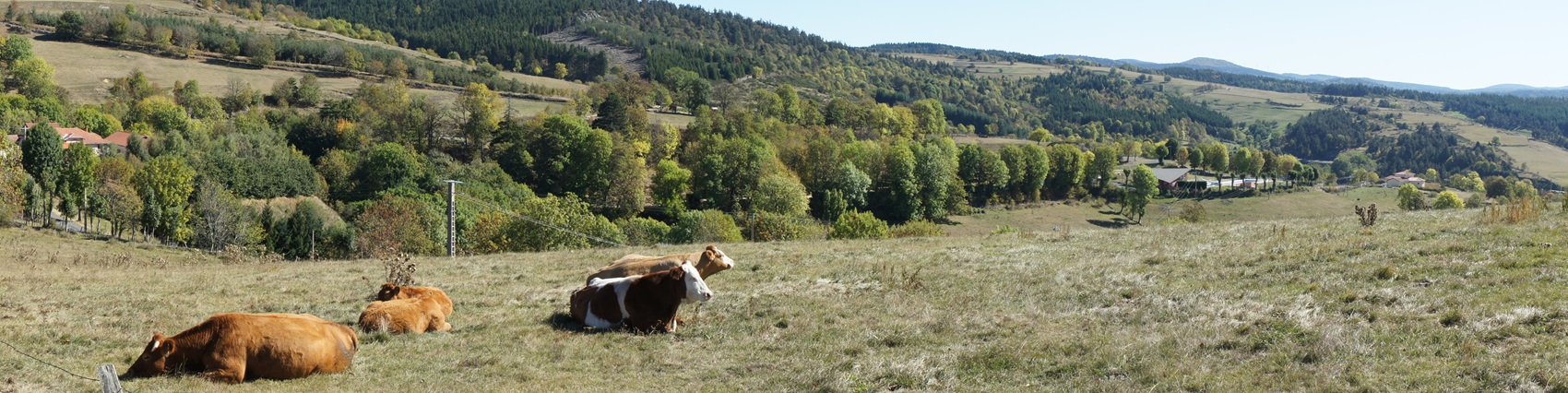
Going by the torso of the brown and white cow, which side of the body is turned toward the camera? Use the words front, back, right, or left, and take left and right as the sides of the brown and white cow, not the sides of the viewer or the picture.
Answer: right

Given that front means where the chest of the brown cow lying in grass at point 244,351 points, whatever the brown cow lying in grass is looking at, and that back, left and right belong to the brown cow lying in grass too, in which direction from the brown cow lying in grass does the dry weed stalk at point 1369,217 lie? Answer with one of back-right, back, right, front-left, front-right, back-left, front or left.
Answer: back

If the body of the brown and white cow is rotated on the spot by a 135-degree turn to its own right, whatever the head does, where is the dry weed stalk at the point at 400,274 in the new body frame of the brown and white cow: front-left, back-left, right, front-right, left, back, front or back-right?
right

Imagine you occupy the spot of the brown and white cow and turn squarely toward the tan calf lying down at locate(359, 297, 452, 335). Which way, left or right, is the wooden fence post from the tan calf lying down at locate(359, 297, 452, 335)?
left

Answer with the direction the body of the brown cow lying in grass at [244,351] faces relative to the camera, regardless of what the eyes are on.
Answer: to the viewer's left
